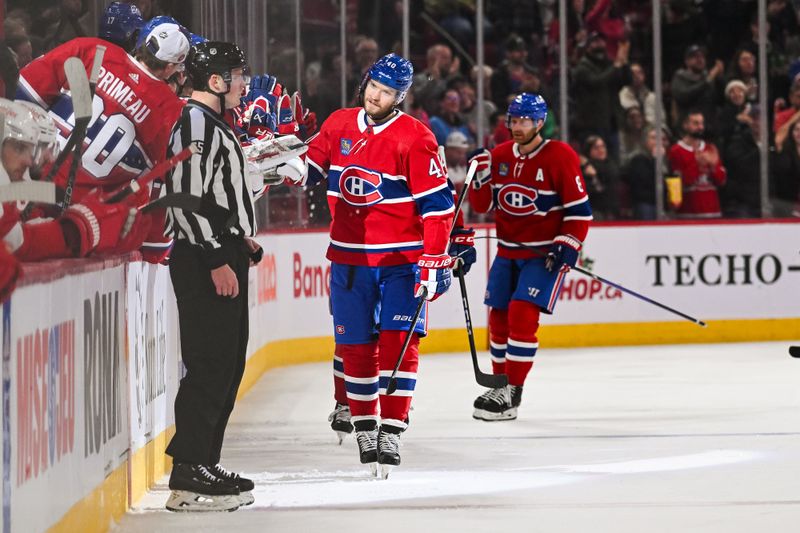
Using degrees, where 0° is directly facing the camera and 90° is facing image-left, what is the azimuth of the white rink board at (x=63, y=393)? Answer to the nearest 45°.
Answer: approximately 270°

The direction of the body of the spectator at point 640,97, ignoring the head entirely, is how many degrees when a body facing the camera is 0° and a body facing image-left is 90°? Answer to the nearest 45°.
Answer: approximately 45°

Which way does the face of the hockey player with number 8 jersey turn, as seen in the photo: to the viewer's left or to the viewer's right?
to the viewer's left

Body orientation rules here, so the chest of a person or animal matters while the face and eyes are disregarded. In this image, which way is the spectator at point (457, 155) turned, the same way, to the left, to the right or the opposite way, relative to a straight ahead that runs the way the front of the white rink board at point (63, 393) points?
to the right

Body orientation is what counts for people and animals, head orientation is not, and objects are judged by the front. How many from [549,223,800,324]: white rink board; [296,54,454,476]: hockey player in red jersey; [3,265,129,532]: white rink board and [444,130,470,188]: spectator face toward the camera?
3

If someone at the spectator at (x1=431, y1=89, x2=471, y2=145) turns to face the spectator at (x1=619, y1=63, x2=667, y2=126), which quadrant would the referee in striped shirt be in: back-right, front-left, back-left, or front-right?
back-right

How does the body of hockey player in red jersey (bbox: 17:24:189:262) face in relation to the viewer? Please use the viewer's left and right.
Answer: facing away from the viewer and to the right of the viewer

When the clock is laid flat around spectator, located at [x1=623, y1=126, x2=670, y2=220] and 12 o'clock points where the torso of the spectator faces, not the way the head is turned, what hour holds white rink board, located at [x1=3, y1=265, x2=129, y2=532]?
The white rink board is roughly at 2 o'clock from the spectator.

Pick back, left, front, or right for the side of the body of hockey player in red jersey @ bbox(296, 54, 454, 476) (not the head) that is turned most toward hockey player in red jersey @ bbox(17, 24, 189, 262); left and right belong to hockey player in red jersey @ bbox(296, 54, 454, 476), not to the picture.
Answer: right

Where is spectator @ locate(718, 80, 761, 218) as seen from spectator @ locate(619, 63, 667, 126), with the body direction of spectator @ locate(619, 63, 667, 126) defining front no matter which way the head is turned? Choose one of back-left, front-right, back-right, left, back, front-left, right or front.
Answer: front-left

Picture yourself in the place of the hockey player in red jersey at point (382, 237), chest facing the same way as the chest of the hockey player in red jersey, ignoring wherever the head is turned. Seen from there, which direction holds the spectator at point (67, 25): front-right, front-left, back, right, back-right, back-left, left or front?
back-right

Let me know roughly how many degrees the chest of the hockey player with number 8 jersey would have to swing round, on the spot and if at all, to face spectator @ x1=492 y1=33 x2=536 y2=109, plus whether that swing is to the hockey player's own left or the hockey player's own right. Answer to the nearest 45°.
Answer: approximately 135° to the hockey player's own right

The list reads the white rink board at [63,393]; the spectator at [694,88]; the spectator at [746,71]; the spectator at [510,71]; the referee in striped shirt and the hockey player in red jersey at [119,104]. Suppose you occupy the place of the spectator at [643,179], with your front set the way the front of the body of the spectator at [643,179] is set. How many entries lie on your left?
2
